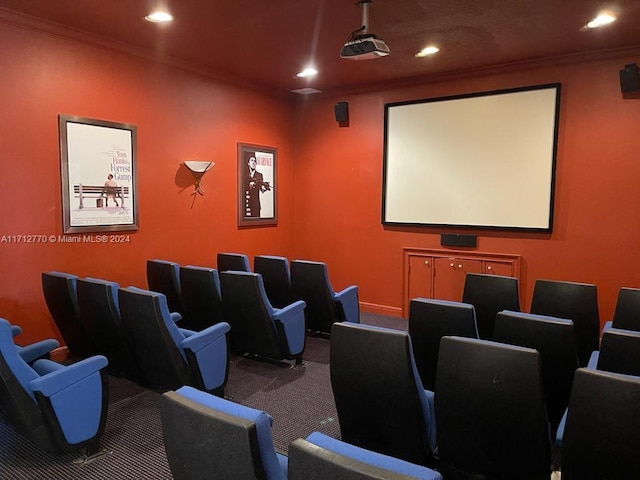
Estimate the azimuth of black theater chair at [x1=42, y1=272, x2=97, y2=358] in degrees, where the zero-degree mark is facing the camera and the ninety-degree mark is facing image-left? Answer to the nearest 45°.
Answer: approximately 225°

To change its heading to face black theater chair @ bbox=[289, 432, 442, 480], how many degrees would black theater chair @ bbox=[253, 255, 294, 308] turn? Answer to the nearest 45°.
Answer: approximately 135° to its right

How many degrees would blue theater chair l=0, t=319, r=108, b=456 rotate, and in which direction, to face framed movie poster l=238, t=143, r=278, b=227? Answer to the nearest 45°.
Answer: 0° — it already faces it

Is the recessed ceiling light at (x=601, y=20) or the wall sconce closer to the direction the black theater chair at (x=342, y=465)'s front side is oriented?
the recessed ceiling light

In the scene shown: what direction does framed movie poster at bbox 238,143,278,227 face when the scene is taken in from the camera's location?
facing the viewer and to the right of the viewer

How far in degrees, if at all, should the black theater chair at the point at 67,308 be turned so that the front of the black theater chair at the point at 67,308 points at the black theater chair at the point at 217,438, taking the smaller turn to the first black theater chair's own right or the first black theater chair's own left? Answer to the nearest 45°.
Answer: approximately 135° to the first black theater chair's own right

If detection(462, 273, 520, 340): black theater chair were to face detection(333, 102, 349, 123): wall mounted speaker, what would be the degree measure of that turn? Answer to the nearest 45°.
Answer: approximately 45° to its left

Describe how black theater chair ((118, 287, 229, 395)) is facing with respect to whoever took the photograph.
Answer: facing away from the viewer and to the right of the viewer

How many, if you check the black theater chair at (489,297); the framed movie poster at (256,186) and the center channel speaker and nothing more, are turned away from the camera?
1

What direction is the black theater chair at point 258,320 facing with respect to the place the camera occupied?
facing away from the viewer and to the right of the viewer

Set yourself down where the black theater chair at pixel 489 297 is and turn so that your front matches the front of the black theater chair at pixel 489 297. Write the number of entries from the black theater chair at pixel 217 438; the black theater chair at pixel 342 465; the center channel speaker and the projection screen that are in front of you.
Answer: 2

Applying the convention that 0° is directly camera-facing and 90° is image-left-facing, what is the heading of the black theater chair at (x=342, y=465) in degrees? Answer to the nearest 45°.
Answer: approximately 225°

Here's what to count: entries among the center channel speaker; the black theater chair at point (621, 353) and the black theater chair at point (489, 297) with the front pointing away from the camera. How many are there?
2

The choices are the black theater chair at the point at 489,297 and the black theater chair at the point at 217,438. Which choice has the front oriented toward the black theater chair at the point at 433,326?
the black theater chair at the point at 217,438

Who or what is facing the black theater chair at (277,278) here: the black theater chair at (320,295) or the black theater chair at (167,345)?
the black theater chair at (167,345)

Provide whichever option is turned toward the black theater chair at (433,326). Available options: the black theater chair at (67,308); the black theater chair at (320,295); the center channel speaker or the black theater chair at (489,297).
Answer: the center channel speaker

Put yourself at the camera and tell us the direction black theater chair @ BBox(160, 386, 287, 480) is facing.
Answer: facing away from the viewer and to the right of the viewer

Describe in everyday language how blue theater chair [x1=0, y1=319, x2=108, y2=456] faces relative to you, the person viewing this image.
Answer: facing away from the viewer and to the right of the viewer
